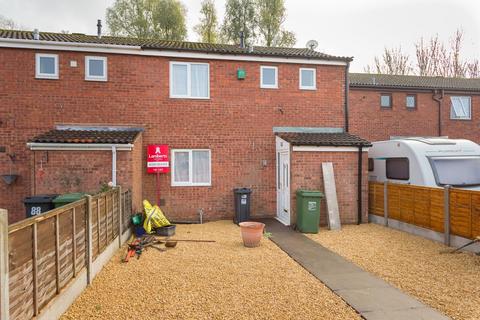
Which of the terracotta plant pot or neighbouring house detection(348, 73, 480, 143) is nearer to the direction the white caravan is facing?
the terracotta plant pot

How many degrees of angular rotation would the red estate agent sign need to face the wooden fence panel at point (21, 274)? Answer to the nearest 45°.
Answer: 0° — it already faces it

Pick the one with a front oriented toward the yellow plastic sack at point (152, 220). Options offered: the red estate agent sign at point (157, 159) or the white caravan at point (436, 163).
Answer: the red estate agent sign

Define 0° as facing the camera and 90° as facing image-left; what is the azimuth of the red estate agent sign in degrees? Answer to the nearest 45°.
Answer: approximately 0°

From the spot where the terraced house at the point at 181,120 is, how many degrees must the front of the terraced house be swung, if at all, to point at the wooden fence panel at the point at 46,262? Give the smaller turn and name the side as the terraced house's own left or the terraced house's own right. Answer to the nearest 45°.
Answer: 0° — it already faces it
